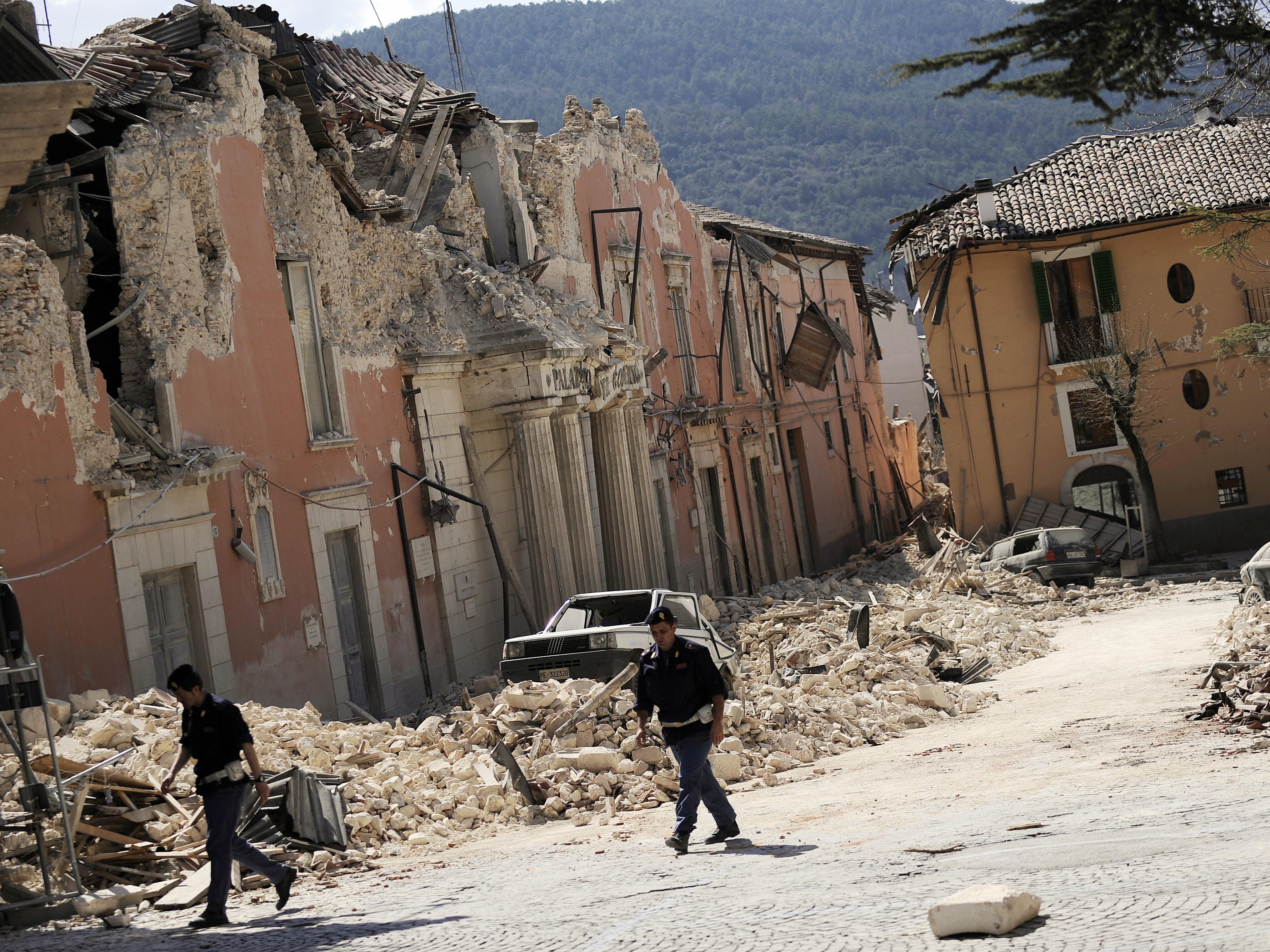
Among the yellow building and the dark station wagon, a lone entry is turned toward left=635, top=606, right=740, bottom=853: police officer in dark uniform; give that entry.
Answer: the yellow building

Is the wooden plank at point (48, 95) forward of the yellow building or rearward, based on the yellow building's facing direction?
forward

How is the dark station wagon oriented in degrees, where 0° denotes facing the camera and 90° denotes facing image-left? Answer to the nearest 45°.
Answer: approximately 135°

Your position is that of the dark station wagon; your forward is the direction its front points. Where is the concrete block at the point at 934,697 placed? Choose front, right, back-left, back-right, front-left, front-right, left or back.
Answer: back-left

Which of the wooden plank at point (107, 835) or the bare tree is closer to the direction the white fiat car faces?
the wooden plank

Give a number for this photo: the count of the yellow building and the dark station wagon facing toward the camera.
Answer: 1

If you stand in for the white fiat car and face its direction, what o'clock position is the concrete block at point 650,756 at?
The concrete block is roughly at 10 o'clock from the white fiat car.
